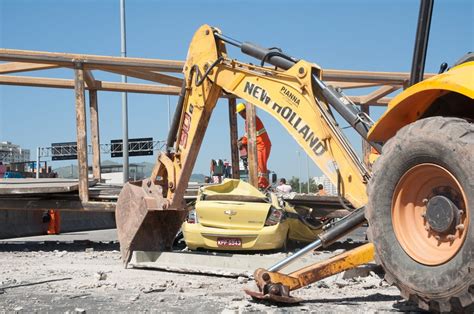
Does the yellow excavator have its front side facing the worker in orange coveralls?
no

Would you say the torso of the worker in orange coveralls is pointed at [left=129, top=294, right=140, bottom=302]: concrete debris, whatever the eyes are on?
no

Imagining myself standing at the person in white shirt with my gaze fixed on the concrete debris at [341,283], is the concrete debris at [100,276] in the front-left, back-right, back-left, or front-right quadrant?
front-right

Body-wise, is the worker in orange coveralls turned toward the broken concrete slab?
no

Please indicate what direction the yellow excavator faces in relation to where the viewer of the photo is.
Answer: facing away from the viewer and to the right of the viewer

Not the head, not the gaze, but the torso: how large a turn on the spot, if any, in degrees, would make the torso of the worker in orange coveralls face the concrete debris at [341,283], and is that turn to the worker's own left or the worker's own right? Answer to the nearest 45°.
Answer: approximately 90° to the worker's own left

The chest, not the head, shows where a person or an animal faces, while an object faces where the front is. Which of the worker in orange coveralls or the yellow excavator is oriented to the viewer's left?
the worker in orange coveralls

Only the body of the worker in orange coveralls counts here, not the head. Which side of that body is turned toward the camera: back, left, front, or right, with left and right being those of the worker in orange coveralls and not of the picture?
left

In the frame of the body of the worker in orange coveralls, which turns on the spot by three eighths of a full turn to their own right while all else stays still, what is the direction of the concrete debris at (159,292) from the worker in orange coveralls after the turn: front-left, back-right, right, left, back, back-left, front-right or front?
back-right
